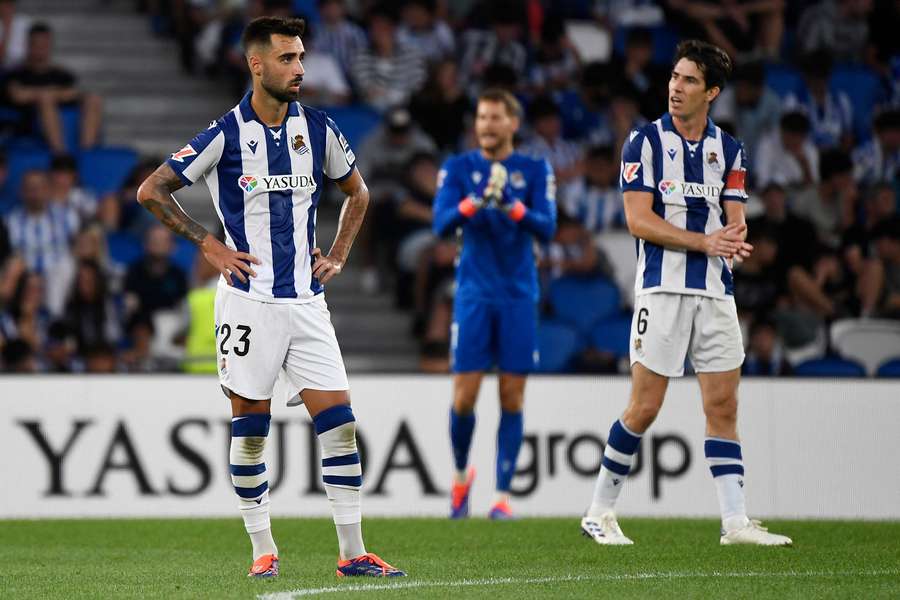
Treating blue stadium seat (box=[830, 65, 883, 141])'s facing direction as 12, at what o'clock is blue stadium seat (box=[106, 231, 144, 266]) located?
blue stadium seat (box=[106, 231, 144, 266]) is roughly at 2 o'clock from blue stadium seat (box=[830, 65, 883, 141]).

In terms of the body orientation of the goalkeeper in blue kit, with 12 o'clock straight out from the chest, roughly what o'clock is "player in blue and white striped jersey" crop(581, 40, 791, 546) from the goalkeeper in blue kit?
The player in blue and white striped jersey is roughly at 11 o'clock from the goalkeeper in blue kit.

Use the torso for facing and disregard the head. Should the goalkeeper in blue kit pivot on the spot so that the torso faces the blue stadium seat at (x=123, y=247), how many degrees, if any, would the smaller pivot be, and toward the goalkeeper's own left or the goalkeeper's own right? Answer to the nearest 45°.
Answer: approximately 135° to the goalkeeper's own right

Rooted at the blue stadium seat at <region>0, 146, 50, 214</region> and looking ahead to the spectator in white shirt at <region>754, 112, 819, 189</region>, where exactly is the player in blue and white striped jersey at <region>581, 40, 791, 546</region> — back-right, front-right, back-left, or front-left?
front-right

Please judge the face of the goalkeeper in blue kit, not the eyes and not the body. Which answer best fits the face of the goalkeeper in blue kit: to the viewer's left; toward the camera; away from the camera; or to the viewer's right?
toward the camera

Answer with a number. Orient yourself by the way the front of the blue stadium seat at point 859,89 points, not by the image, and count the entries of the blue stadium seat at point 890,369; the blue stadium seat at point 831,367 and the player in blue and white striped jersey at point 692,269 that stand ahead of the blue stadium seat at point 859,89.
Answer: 3

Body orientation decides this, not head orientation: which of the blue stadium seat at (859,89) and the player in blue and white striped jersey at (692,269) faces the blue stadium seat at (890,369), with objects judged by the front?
the blue stadium seat at (859,89)

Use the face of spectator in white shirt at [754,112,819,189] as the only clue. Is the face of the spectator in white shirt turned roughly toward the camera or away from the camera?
toward the camera

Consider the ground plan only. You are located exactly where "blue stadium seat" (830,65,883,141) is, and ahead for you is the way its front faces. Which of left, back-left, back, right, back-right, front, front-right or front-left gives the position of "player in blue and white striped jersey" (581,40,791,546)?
front

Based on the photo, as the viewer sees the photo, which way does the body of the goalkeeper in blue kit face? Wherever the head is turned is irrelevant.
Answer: toward the camera

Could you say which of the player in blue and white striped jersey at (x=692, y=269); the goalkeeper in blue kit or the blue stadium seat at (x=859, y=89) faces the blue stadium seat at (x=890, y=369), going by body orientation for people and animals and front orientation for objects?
the blue stadium seat at (x=859, y=89)

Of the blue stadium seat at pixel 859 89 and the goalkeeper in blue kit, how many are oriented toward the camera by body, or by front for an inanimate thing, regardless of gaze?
2

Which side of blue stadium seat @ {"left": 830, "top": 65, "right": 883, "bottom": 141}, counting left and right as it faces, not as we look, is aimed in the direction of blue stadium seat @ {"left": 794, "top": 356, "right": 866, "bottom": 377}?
front

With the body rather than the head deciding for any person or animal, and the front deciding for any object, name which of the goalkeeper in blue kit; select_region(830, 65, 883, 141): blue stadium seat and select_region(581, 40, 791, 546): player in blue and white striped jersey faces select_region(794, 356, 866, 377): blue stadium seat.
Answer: select_region(830, 65, 883, 141): blue stadium seat

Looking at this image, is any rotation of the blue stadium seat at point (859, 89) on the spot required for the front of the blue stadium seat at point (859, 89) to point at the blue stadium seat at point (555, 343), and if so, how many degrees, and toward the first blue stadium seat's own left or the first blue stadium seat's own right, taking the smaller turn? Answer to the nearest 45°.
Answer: approximately 45° to the first blue stadium seat's own right

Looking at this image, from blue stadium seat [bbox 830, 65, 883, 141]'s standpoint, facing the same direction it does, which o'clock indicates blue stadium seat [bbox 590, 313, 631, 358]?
blue stadium seat [bbox 590, 313, 631, 358] is roughly at 1 o'clock from blue stadium seat [bbox 830, 65, 883, 141].

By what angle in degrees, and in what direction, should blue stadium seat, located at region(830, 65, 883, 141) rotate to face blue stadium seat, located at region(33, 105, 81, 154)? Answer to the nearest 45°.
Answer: approximately 45° to its right

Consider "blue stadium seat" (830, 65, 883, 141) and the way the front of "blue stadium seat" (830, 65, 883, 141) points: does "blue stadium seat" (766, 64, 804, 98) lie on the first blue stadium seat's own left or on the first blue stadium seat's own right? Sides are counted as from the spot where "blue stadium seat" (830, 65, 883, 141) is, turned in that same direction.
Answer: on the first blue stadium seat's own right

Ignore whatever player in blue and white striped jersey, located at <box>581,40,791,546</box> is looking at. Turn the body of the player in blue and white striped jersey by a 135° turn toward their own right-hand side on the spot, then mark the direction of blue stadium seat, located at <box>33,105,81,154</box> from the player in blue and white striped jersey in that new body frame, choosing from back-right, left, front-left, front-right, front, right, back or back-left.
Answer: front-right
